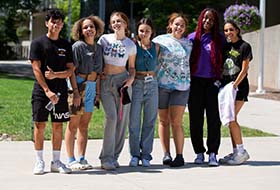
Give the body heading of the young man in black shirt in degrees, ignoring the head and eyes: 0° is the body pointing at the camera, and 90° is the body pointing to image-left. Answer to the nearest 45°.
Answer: approximately 0°

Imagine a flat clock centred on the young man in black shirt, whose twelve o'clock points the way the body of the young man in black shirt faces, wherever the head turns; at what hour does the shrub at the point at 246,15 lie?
The shrub is roughly at 7 o'clock from the young man in black shirt.

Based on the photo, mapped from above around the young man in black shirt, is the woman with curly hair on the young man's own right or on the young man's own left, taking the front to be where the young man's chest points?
on the young man's own left

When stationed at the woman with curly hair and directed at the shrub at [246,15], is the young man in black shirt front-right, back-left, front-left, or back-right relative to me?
back-left
